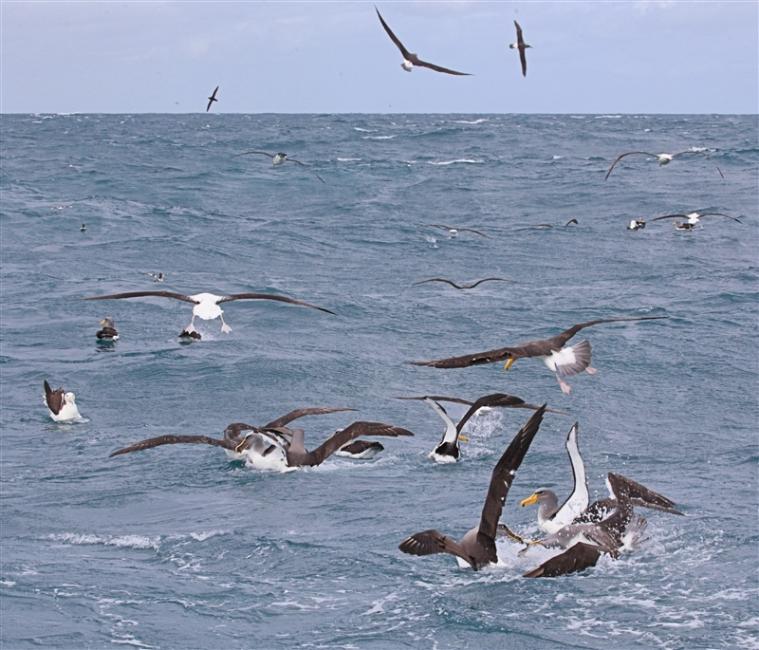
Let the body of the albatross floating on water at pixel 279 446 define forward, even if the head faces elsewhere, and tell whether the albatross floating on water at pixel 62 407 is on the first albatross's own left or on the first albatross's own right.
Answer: on the first albatross's own right

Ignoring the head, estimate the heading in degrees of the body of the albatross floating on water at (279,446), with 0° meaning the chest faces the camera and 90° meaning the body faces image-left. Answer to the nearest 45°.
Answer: approximately 45°

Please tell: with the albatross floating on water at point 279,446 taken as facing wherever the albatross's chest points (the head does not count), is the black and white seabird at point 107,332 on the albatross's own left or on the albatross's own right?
on the albatross's own right
